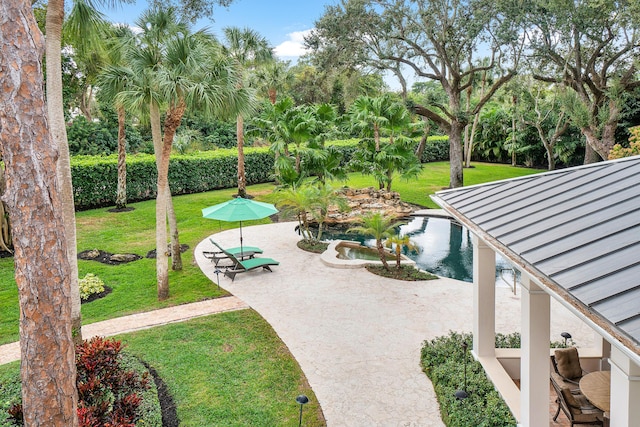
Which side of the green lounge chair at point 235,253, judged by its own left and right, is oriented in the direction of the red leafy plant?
right

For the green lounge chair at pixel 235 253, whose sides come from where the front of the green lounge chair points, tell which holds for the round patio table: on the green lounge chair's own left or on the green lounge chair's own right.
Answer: on the green lounge chair's own right

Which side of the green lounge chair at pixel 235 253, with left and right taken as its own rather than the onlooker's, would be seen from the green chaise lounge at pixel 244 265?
right

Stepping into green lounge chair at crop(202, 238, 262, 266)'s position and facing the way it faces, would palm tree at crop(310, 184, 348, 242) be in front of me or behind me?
in front

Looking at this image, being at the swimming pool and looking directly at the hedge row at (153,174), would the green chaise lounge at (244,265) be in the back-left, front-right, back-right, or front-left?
front-left

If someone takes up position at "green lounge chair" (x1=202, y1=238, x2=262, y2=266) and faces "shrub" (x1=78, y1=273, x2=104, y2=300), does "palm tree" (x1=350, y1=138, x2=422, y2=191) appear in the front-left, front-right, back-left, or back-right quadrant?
back-right

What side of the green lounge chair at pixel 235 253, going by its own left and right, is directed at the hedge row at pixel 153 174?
left

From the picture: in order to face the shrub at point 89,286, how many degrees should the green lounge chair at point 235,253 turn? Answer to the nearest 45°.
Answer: approximately 135° to its right

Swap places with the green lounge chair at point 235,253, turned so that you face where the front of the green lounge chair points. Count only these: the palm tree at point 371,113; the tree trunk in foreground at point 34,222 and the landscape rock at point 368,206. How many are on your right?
1

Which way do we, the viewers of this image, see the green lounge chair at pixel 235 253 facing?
facing to the right of the viewer

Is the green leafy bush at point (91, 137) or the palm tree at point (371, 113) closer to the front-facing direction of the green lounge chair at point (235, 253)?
the palm tree

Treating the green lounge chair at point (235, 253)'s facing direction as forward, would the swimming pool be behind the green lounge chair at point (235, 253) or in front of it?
in front

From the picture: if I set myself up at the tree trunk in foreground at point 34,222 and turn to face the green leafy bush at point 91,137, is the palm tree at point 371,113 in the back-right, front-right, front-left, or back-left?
front-right

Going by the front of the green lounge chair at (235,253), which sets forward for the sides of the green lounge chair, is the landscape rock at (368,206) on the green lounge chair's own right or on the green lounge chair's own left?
on the green lounge chair's own left

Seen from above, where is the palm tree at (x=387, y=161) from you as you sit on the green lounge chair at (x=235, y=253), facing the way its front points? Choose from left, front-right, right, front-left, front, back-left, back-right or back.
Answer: front-left
